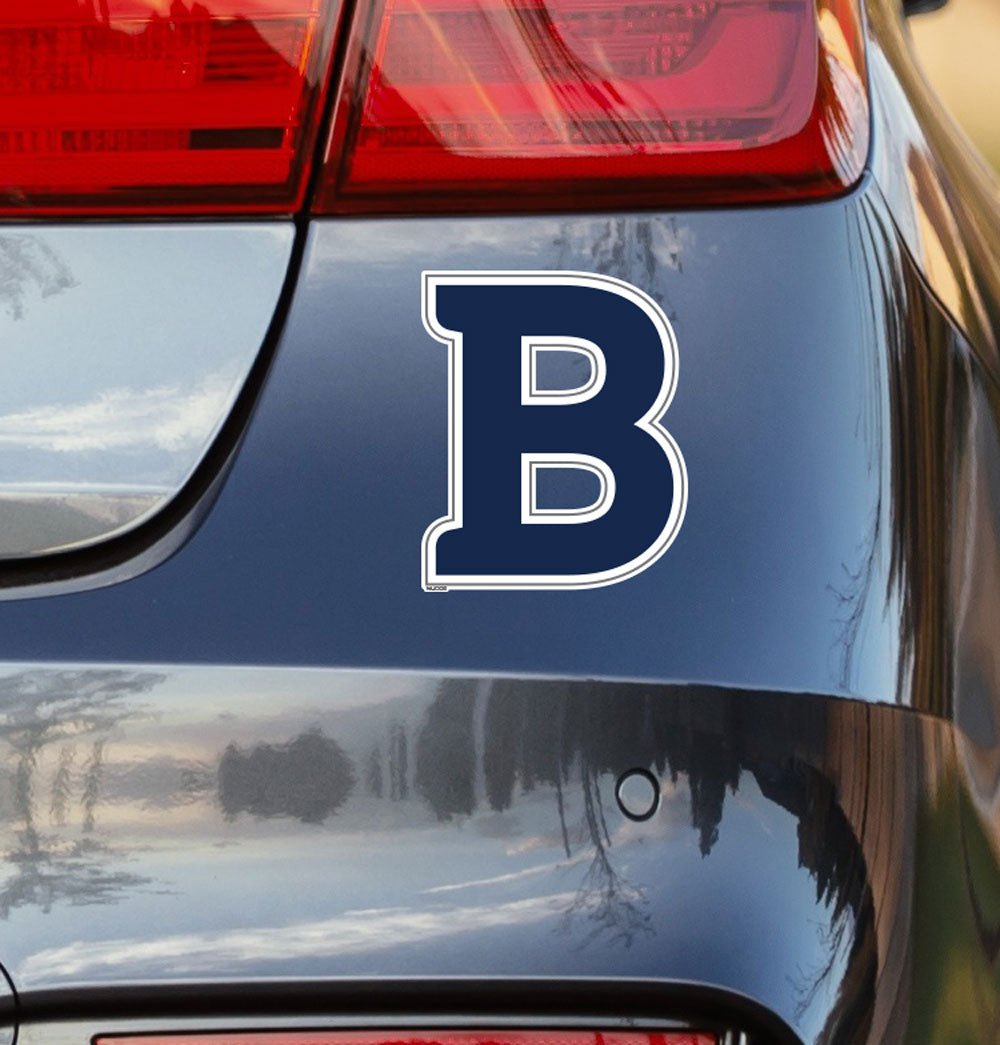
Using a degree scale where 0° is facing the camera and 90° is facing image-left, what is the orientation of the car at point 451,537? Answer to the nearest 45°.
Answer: approximately 180°
